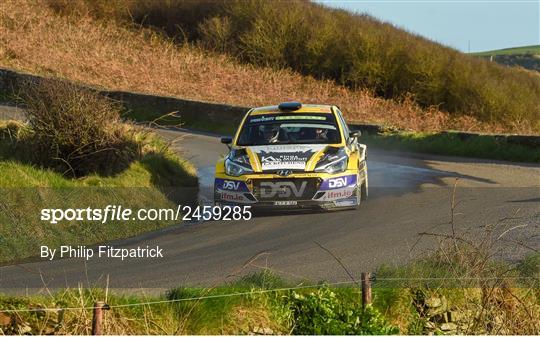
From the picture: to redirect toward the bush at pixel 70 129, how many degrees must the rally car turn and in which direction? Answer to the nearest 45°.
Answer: approximately 90° to its right

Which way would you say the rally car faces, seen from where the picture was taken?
facing the viewer

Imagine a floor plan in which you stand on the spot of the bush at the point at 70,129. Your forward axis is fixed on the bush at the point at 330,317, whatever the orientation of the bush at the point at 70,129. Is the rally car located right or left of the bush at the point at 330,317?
left

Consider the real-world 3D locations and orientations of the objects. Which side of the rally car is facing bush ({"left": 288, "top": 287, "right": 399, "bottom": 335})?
front
